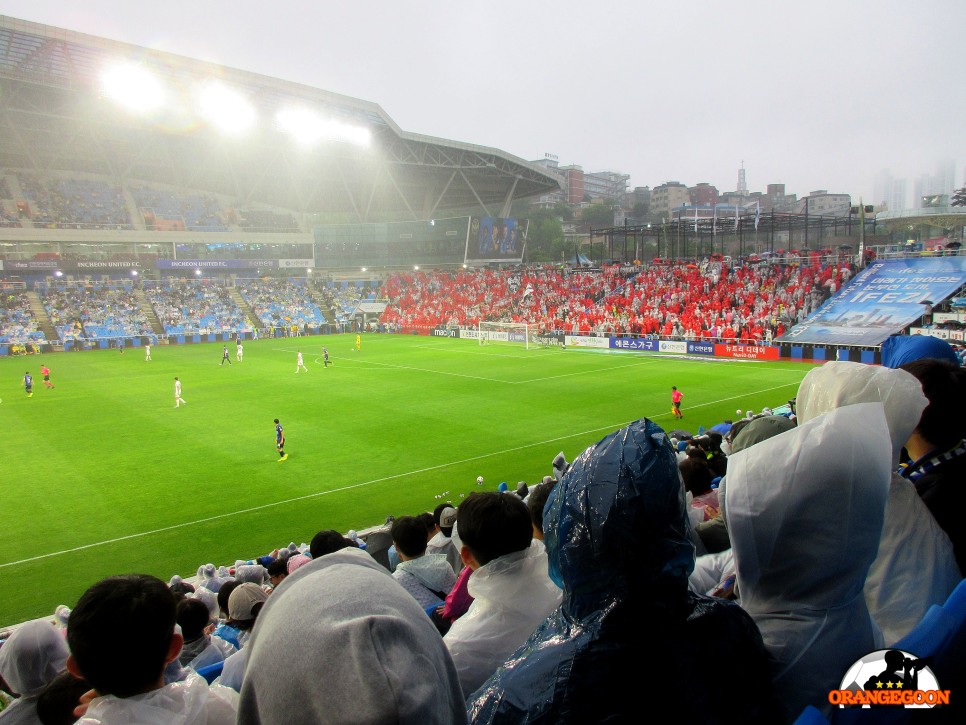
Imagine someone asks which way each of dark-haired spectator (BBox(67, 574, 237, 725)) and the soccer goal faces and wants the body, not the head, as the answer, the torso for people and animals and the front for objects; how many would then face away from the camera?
1

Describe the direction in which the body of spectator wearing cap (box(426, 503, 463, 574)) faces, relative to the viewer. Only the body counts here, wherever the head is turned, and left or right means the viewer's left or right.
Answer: facing away from the viewer and to the left of the viewer

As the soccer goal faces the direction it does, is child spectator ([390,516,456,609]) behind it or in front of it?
in front

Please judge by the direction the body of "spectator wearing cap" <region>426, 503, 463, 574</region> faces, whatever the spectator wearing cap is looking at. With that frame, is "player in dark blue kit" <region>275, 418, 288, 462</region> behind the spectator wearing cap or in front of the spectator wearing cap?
in front

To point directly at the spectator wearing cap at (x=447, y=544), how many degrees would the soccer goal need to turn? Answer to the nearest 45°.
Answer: approximately 45° to its left

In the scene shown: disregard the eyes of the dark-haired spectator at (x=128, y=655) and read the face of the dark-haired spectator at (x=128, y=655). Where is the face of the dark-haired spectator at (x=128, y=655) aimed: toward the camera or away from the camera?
away from the camera

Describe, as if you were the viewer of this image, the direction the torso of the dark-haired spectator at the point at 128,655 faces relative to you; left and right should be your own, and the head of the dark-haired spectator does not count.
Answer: facing away from the viewer

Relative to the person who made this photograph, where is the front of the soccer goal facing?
facing the viewer and to the left of the viewer

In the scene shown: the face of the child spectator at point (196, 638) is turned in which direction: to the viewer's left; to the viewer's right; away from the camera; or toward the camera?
away from the camera

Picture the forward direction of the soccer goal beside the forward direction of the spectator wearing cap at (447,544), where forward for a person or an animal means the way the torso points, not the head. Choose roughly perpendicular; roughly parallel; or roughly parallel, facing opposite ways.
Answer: roughly perpendicular

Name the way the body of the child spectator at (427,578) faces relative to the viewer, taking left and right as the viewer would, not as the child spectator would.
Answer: facing away from the viewer and to the left of the viewer
